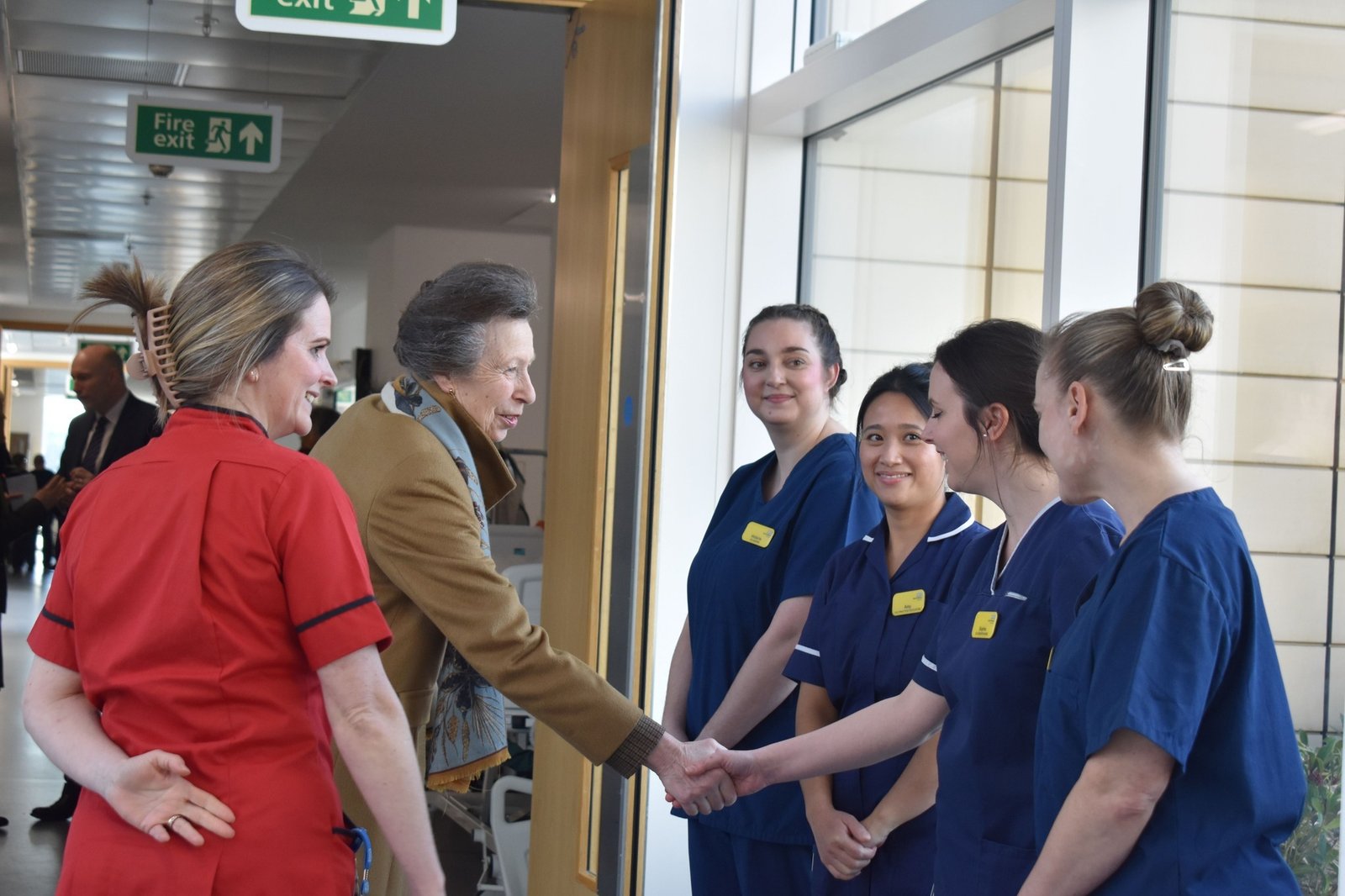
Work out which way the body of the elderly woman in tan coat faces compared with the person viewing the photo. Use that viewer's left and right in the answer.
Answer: facing to the right of the viewer

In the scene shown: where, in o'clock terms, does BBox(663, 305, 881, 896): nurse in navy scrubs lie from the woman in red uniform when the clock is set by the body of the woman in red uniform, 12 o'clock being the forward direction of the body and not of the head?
The nurse in navy scrubs is roughly at 2 o'clock from the woman in red uniform.

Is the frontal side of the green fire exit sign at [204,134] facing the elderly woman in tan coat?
yes

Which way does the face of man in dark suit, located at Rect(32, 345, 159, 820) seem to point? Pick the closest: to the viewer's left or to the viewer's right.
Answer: to the viewer's left

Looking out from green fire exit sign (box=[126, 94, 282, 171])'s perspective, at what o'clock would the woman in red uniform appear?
The woman in red uniform is roughly at 12 o'clock from the green fire exit sign.

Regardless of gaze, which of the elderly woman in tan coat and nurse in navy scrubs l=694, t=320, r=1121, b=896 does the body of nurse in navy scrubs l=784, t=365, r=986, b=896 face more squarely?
the elderly woman in tan coat

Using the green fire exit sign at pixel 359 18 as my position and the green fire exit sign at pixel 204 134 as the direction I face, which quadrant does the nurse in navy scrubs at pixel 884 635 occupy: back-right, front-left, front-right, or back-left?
back-right

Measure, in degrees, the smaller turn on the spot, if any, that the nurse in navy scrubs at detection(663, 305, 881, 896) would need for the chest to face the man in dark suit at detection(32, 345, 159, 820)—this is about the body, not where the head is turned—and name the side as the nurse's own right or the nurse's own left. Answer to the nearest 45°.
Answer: approximately 90° to the nurse's own right

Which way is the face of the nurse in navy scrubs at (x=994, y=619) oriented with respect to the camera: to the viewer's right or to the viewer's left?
to the viewer's left

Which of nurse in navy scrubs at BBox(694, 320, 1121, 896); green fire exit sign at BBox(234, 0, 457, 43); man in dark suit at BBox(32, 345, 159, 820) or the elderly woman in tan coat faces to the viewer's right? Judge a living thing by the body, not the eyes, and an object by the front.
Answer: the elderly woman in tan coat

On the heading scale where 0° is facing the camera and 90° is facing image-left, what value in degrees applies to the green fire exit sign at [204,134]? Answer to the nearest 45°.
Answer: approximately 0°
